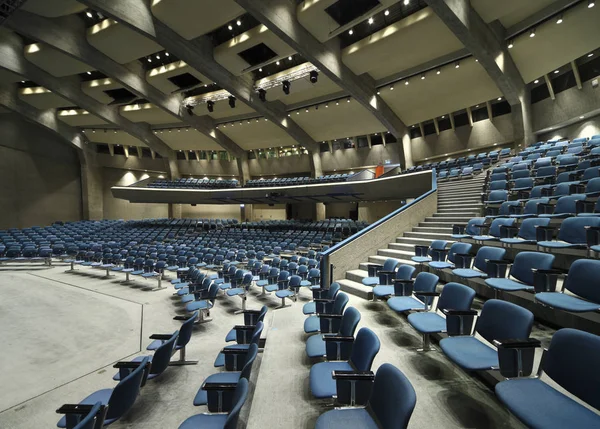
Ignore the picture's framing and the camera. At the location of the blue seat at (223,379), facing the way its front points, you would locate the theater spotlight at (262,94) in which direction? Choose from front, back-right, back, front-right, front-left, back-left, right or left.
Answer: right

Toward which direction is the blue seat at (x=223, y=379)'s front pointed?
to the viewer's left

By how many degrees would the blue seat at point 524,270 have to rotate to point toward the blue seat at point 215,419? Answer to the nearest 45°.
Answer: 0° — it already faces it

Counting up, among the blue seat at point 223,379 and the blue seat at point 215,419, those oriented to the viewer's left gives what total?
2

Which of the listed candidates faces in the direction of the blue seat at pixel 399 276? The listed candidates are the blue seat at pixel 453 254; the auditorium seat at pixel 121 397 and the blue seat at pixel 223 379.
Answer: the blue seat at pixel 453 254

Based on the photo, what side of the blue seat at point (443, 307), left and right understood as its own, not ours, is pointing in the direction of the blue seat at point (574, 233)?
back

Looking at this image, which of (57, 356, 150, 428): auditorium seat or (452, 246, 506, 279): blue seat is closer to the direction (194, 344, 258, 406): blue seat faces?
the auditorium seat

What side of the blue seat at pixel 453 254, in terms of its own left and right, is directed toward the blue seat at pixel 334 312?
front

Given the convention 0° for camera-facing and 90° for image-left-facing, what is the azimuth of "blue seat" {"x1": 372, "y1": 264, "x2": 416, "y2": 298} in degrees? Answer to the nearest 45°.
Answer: approximately 45°

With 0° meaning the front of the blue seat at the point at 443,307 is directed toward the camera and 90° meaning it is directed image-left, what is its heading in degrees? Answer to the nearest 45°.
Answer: approximately 45°

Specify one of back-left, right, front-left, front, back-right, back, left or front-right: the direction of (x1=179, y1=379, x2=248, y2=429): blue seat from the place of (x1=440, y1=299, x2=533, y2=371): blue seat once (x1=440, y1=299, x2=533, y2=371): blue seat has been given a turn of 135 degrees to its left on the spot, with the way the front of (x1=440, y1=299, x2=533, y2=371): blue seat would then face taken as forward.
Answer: back-right

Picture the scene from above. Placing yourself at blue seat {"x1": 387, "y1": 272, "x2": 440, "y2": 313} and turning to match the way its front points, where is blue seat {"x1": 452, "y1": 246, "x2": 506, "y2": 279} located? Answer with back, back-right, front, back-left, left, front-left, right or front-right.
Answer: back

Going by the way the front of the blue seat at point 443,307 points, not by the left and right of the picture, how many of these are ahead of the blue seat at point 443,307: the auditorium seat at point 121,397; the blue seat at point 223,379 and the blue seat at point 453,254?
2

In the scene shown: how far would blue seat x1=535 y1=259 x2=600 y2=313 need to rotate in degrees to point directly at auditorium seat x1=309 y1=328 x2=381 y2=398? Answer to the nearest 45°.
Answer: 0° — it already faces it

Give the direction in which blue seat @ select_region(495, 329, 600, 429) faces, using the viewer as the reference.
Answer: facing the viewer and to the left of the viewer

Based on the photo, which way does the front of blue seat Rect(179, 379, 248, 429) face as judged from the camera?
facing to the left of the viewer
